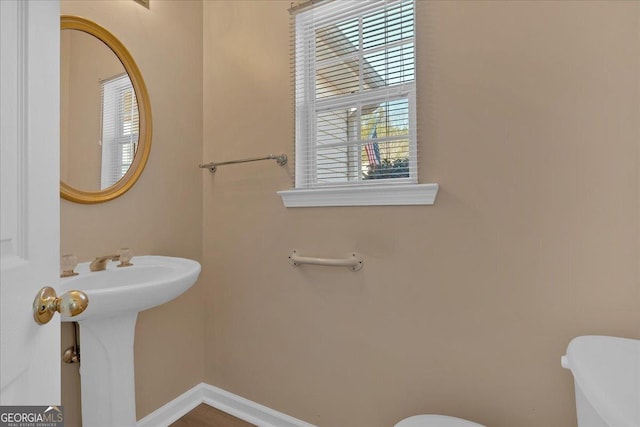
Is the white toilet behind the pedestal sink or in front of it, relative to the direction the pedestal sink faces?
in front

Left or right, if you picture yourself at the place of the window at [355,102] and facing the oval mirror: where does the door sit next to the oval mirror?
left

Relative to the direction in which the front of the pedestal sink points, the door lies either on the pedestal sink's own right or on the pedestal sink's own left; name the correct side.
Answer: on the pedestal sink's own right

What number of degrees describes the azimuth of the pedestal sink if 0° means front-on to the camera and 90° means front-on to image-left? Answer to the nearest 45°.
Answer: approximately 315°
